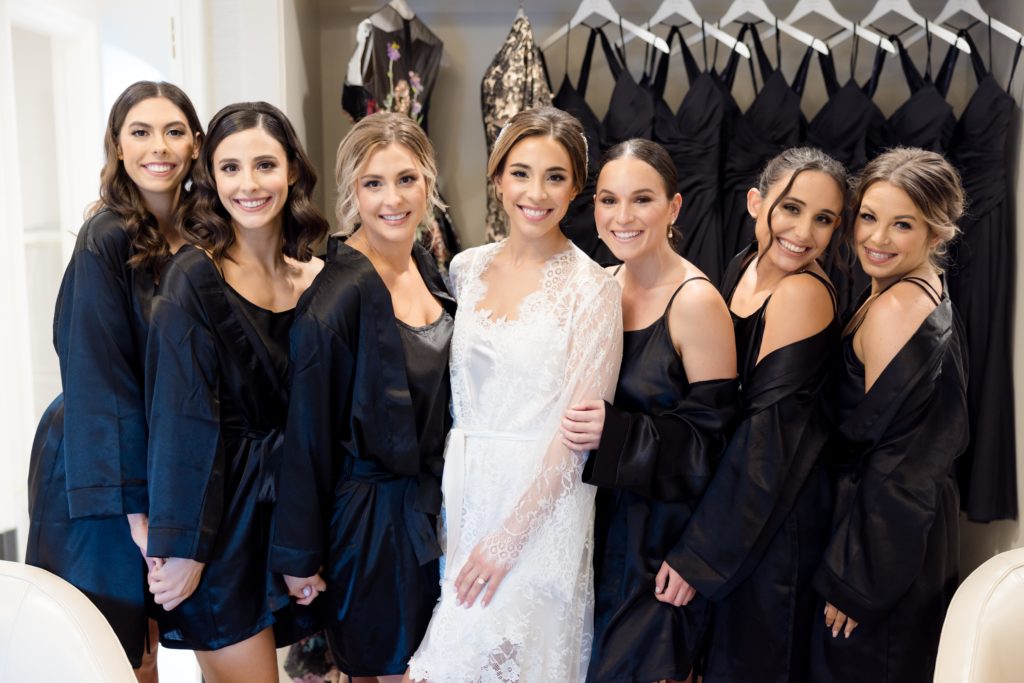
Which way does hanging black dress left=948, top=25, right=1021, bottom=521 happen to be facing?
toward the camera

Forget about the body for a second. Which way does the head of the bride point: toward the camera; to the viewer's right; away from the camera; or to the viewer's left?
toward the camera

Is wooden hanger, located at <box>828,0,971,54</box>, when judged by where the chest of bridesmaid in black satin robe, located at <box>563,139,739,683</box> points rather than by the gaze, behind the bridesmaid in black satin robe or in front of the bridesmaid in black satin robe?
behind

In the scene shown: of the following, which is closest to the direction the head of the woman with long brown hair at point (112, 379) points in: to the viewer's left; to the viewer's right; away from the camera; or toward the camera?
toward the camera

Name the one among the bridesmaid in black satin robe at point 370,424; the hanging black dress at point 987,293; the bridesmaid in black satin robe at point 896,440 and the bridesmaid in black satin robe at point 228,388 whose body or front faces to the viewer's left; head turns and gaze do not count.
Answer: the bridesmaid in black satin robe at point 896,440

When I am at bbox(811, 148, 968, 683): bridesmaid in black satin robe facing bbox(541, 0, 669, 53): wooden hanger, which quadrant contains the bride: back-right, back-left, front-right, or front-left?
front-left

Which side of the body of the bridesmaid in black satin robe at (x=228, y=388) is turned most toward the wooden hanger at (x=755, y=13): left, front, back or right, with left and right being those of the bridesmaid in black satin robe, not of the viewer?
left

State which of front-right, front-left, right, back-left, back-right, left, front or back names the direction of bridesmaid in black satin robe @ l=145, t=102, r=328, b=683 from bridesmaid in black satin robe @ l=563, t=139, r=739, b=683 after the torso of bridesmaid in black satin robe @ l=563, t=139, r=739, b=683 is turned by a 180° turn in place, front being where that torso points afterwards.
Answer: back-left

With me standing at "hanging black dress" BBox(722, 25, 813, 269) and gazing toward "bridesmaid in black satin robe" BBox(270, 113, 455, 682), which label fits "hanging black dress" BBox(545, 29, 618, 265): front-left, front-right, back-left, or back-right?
front-right

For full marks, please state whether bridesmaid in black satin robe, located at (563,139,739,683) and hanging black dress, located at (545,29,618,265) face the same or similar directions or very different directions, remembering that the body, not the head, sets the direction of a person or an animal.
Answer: same or similar directions

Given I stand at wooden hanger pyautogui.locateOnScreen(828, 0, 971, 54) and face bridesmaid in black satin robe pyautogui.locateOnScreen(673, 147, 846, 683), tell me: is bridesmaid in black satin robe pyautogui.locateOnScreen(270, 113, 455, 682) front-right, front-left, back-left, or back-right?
front-right

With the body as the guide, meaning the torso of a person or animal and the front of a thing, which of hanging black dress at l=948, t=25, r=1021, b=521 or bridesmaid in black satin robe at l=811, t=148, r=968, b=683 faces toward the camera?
the hanging black dress

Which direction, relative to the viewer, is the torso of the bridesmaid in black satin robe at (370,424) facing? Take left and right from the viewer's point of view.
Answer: facing the viewer and to the right of the viewer
